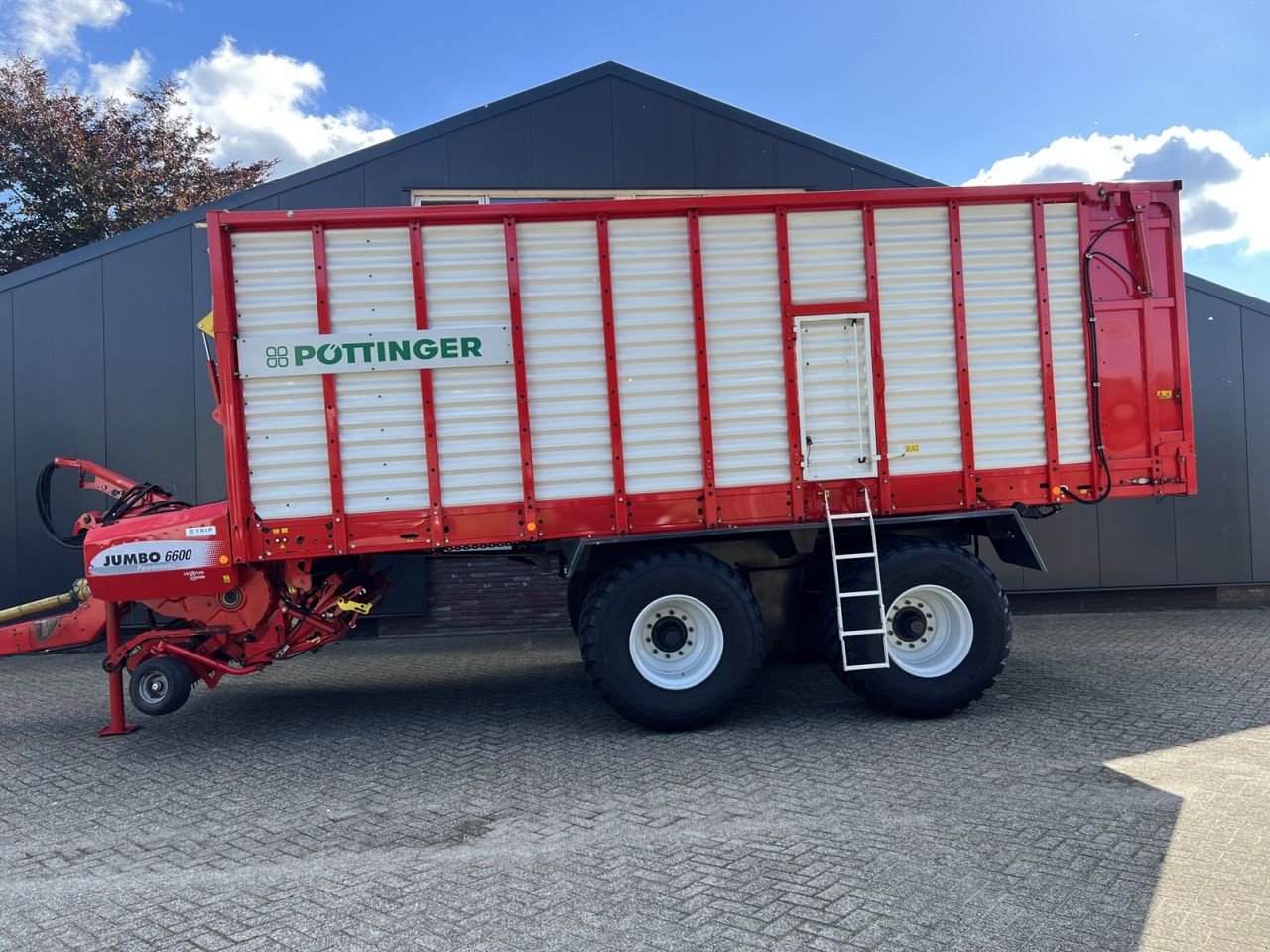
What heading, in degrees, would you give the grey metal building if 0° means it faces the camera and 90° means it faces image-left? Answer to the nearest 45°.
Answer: approximately 0°
